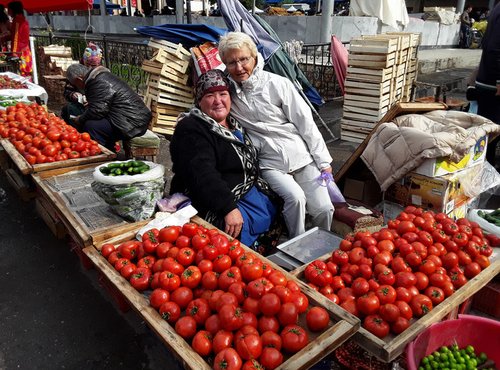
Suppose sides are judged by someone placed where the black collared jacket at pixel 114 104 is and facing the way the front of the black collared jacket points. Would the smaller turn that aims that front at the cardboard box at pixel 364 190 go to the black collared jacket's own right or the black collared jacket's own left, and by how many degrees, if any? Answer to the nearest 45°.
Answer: approximately 135° to the black collared jacket's own left

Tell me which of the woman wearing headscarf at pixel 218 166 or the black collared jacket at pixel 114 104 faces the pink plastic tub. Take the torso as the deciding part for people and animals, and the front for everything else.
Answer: the woman wearing headscarf

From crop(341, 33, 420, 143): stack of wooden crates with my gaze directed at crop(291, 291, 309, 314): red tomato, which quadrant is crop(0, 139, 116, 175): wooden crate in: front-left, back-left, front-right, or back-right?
front-right

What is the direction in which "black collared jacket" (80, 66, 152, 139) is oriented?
to the viewer's left

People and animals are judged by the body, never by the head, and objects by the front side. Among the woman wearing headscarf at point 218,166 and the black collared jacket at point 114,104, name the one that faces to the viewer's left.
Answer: the black collared jacket

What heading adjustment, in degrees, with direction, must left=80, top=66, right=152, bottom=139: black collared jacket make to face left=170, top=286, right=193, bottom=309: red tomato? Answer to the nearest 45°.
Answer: approximately 90° to its left

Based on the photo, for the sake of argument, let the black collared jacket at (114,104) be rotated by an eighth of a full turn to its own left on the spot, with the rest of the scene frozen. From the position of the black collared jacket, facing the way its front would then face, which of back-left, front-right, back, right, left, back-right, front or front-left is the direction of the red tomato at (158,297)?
front-left

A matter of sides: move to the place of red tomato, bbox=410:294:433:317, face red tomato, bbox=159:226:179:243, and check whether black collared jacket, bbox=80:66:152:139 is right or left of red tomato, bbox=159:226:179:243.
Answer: right

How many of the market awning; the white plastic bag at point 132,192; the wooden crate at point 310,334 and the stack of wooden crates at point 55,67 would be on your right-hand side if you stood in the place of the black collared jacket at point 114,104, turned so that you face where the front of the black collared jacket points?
2

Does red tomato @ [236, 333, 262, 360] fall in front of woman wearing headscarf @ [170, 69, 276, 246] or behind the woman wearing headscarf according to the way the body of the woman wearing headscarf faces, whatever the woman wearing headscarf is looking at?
in front

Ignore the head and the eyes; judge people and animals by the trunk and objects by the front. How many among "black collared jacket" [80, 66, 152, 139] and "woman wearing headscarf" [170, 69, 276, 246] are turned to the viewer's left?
1

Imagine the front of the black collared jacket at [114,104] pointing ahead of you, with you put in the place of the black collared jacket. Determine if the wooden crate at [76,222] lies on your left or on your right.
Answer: on your left

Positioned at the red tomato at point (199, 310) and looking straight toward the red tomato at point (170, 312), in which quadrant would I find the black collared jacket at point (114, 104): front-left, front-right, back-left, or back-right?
front-right

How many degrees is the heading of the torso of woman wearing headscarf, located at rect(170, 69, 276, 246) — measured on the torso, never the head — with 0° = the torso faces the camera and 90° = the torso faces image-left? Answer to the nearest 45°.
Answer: approximately 315°

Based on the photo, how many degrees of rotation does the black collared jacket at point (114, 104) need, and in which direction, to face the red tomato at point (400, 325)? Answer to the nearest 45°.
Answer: approximately 90° to its left

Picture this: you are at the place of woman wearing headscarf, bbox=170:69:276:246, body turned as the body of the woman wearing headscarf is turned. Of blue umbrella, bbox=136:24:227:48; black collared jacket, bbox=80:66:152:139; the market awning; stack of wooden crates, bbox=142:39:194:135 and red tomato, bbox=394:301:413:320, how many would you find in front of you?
1

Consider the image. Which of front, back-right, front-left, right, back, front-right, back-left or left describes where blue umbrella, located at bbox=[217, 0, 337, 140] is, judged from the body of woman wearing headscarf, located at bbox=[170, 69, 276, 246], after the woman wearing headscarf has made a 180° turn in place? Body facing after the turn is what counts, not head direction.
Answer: front-right
